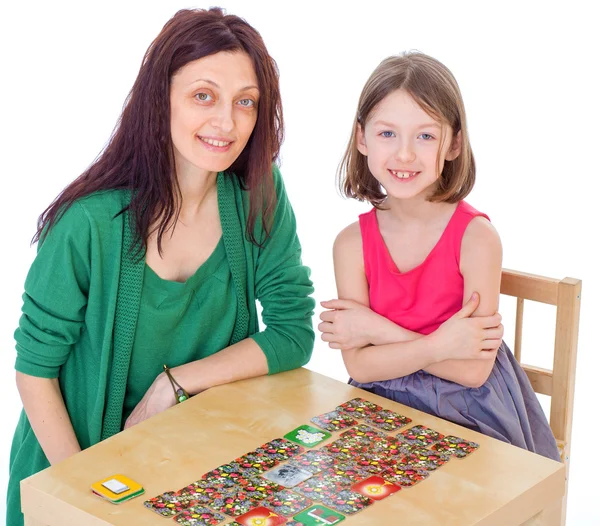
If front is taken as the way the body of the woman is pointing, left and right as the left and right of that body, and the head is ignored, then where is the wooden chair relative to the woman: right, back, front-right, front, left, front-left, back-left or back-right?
front-left

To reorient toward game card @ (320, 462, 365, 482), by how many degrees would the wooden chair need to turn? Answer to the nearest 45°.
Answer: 0° — it already faces it

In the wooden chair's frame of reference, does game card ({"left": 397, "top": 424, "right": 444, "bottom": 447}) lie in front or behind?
in front

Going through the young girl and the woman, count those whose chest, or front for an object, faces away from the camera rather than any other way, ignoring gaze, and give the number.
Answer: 0

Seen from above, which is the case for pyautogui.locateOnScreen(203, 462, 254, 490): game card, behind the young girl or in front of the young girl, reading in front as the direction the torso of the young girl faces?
in front

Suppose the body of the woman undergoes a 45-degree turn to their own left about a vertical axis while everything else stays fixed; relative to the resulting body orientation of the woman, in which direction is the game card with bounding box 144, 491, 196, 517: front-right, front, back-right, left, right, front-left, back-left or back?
right

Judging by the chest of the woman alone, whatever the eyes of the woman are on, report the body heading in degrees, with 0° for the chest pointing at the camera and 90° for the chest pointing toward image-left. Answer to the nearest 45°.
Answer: approximately 315°

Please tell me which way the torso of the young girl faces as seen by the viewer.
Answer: toward the camera

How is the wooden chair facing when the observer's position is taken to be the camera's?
facing the viewer and to the left of the viewer

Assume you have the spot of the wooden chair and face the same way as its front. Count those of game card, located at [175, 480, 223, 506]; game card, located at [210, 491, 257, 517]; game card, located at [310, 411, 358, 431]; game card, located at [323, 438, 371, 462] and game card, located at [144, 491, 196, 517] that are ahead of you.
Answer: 5

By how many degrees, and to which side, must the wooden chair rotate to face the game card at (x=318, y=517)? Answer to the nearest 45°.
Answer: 0° — it already faces it

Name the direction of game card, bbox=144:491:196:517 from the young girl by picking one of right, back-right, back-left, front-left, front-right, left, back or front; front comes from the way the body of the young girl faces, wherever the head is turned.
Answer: front-right
